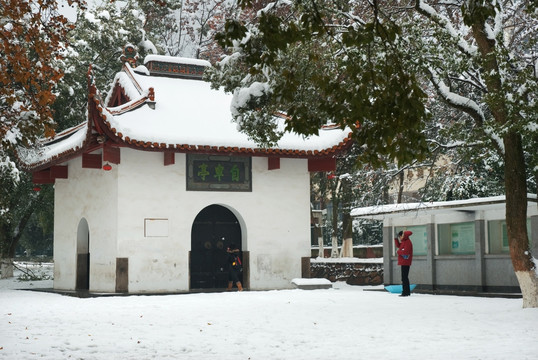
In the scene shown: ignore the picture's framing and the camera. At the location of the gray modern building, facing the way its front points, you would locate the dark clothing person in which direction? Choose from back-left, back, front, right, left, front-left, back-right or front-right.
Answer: front-right

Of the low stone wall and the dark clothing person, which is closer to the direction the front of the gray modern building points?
the dark clothing person

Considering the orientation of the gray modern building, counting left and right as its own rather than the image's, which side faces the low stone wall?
right

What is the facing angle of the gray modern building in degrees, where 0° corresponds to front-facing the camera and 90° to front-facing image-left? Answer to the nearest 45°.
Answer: approximately 45°
